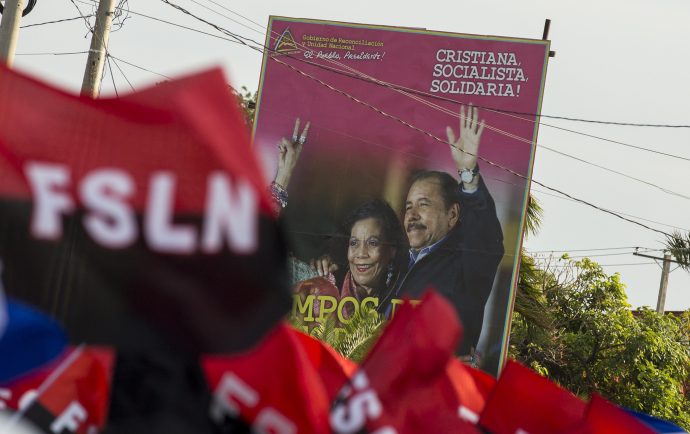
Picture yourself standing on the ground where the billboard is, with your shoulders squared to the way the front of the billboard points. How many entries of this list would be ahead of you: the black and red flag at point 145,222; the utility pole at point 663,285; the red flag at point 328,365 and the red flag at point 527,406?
3

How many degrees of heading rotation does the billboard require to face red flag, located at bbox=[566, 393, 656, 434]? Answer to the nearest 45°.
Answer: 0° — it already faces it

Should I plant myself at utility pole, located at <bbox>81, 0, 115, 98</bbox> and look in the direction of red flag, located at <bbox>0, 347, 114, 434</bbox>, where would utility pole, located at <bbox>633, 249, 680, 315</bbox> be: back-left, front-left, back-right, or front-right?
back-left

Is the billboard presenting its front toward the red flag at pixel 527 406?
yes

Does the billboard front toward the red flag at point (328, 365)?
yes

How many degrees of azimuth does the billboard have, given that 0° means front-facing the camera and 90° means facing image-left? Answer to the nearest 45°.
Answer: approximately 0°

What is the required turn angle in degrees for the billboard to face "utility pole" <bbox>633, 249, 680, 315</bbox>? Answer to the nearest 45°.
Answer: approximately 135° to its left

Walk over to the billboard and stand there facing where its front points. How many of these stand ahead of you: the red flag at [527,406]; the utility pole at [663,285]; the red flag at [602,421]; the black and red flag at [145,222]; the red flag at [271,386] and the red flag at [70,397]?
5

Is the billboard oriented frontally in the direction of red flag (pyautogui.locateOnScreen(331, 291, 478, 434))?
yes

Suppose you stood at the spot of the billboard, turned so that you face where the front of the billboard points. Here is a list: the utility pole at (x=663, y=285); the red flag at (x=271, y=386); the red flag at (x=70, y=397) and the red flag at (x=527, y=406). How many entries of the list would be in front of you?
3

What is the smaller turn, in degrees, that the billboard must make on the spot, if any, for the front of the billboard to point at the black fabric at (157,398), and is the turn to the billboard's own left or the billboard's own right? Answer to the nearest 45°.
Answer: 0° — it already faces it
